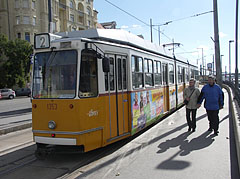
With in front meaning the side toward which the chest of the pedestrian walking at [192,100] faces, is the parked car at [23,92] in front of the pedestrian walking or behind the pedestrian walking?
behind

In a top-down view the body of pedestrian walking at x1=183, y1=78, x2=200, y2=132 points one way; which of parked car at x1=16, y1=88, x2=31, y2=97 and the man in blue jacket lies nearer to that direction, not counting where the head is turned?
the man in blue jacket

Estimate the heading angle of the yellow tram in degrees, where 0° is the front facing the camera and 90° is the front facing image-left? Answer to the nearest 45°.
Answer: approximately 45°

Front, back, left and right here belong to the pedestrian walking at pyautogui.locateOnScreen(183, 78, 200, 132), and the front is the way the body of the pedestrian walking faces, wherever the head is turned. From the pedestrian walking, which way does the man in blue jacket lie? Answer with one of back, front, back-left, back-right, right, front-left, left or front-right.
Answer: front-left

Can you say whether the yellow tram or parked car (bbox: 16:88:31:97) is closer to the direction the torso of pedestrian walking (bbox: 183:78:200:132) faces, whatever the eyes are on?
the yellow tram

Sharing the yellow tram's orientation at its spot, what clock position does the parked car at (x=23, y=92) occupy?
The parked car is roughly at 4 o'clock from the yellow tram.

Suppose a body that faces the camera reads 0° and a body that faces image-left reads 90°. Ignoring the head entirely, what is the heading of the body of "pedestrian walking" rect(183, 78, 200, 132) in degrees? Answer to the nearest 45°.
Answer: approximately 0°
